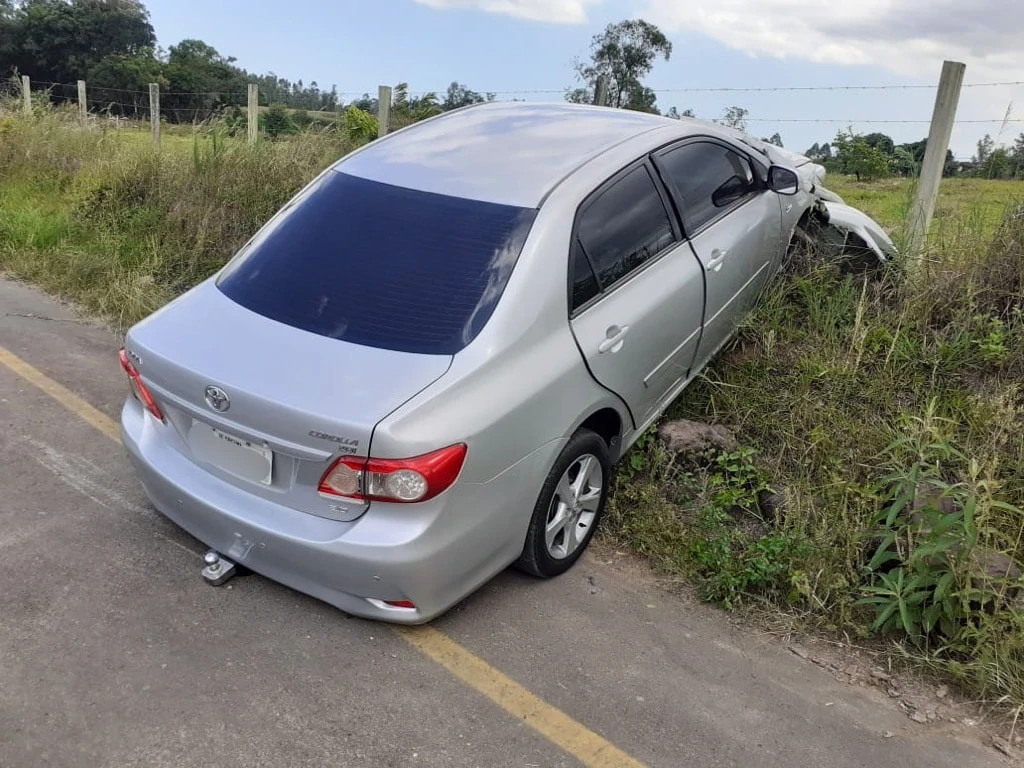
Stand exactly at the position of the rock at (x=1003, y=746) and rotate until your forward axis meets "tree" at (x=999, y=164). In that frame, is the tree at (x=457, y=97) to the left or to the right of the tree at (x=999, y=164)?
left

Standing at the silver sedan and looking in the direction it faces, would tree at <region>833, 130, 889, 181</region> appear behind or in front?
in front

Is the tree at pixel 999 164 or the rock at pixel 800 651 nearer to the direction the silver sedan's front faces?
the tree

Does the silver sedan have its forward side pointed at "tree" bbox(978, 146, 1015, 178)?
yes

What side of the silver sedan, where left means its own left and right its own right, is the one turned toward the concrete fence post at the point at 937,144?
front

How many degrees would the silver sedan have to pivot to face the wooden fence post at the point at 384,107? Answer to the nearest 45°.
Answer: approximately 45° to its left

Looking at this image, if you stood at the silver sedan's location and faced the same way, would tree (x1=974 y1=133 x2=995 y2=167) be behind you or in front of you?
in front

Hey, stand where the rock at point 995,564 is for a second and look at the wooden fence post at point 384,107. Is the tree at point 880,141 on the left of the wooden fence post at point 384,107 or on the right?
right

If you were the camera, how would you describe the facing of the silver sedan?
facing away from the viewer and to the right of the viewer

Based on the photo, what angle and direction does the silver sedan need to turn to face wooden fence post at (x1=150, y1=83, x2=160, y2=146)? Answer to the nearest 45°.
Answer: approximately 90° to its left

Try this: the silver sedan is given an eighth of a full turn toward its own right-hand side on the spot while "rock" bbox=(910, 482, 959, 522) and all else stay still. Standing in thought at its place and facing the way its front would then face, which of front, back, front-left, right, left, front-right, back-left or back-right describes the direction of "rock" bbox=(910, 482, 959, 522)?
front
